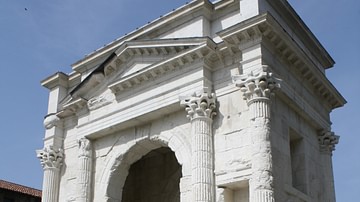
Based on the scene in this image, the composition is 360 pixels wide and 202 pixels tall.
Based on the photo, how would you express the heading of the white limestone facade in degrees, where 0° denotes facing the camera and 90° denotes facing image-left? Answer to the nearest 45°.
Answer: approximately 45°
